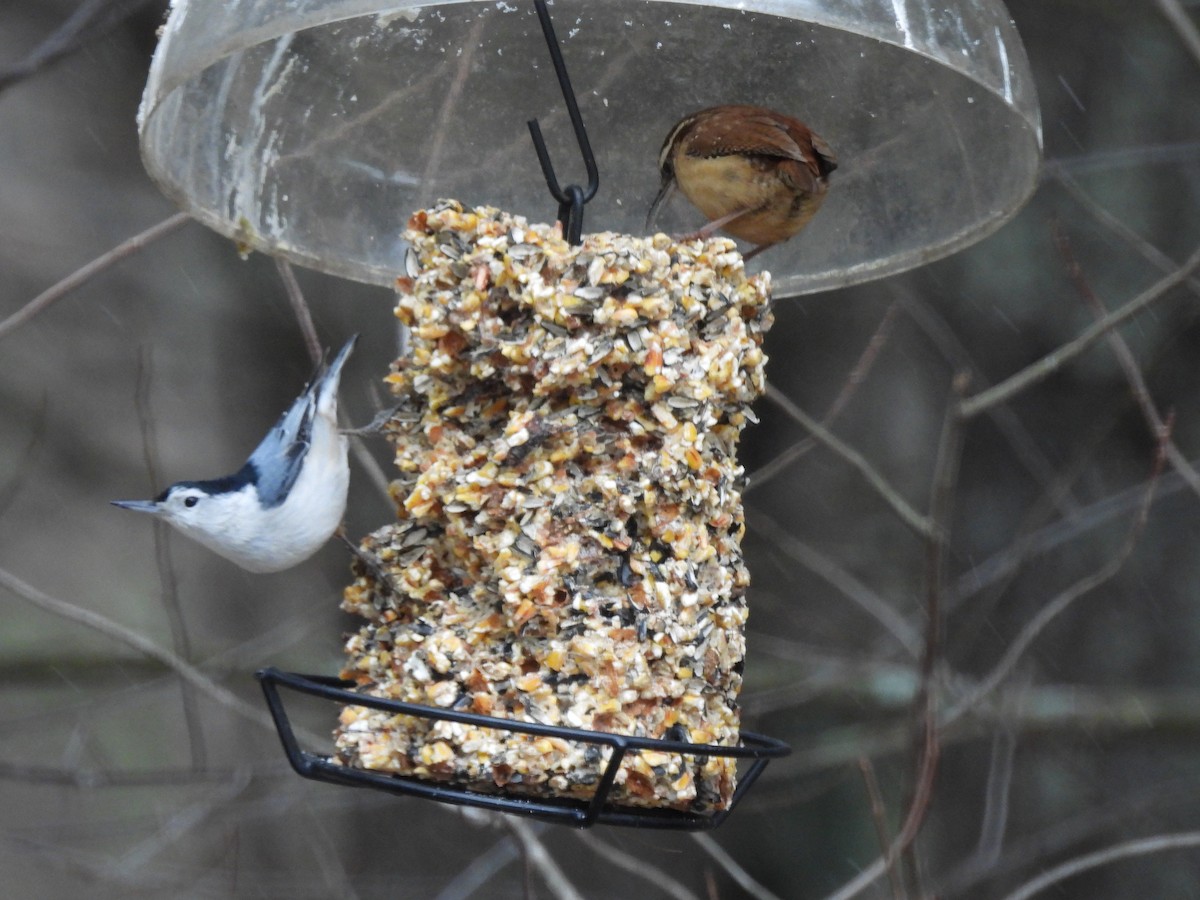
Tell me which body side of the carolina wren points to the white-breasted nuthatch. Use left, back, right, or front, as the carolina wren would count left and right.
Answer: front

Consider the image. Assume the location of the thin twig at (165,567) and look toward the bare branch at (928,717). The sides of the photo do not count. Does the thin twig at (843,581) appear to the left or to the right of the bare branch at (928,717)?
left

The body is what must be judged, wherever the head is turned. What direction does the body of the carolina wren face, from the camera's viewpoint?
to the viewer's left

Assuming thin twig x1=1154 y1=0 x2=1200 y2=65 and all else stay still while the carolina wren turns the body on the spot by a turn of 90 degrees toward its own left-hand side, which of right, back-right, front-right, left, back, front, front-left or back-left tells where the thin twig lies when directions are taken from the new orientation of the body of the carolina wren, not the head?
back-left
